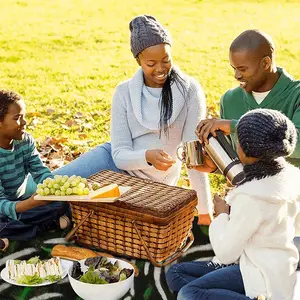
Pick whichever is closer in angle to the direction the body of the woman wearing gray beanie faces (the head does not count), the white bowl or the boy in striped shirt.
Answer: the white bowl

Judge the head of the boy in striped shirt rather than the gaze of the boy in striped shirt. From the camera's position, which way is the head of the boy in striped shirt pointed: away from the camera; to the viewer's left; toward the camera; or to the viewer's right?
to the viewer's right

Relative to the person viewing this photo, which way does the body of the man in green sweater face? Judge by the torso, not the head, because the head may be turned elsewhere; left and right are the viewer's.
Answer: facing the viewer and to the left of the viewer

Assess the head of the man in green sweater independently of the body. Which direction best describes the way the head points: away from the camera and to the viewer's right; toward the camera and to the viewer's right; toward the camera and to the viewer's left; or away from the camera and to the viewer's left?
toward the camera and to the viewer's left

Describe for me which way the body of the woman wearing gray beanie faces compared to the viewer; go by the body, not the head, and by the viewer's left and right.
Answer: facing the viewer

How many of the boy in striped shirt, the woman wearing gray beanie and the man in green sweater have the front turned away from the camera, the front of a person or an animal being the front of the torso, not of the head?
0

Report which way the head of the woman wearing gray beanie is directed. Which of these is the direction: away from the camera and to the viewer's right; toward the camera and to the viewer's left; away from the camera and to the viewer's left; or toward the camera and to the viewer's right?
toward the camera and to the viewer's right

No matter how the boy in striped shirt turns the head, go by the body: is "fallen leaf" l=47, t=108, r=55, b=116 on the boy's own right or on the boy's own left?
on the boy's own left

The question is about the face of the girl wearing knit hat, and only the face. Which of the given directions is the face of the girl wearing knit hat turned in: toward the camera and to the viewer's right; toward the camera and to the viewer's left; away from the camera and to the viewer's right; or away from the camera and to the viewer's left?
away from the camera and to the viewer's left

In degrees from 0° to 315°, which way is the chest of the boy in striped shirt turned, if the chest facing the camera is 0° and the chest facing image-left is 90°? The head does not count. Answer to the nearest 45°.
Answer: approximately 315°

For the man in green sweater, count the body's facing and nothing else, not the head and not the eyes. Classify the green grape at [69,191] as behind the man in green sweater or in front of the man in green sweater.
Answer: in front

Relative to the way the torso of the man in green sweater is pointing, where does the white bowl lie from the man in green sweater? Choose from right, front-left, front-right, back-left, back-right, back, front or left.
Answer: front

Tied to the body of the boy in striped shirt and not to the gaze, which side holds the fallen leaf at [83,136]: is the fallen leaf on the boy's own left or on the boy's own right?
on the boy's own left

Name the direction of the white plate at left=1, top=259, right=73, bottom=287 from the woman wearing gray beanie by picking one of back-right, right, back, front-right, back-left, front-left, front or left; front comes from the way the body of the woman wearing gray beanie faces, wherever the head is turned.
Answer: front-right

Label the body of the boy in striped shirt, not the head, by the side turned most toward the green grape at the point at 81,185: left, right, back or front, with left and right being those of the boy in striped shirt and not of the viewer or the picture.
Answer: front

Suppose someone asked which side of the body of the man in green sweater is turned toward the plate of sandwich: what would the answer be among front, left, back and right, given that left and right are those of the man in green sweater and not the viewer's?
front

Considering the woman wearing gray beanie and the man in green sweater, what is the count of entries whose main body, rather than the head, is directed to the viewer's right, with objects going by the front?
0

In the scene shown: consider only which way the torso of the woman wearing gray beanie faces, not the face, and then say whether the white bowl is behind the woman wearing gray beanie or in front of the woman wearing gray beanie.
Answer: in front
